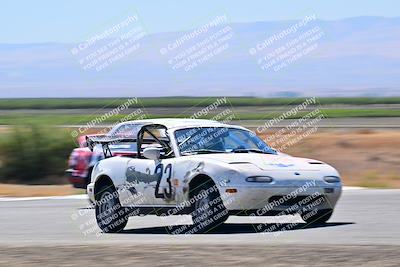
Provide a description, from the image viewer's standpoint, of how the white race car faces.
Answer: facing the viewer and to the right of the viewer
